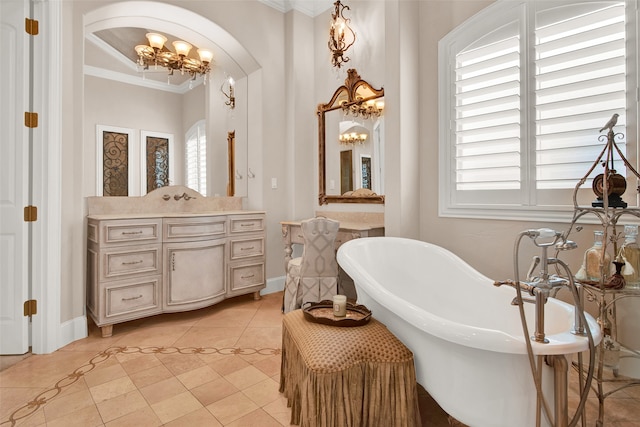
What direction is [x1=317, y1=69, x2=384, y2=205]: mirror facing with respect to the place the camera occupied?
facing the viewer and to the left of the viewer

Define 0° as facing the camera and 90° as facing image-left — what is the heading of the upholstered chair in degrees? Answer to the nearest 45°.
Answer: approximately 135°

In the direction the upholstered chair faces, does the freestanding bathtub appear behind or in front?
behind

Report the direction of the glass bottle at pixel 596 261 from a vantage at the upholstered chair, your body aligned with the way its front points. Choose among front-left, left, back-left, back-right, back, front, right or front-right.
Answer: back

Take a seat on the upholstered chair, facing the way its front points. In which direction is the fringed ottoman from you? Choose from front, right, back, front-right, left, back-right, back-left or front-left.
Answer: back-left

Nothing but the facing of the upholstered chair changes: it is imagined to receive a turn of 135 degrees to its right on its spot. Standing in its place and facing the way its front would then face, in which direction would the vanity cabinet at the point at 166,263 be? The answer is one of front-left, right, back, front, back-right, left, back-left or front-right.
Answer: back

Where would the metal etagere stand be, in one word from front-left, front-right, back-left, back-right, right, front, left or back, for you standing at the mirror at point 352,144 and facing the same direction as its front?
left

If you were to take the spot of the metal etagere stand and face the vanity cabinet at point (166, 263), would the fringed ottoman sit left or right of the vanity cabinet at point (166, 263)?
left

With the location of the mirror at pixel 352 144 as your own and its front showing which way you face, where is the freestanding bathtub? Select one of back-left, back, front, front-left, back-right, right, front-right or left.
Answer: front-left

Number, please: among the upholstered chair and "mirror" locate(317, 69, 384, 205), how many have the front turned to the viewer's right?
0
